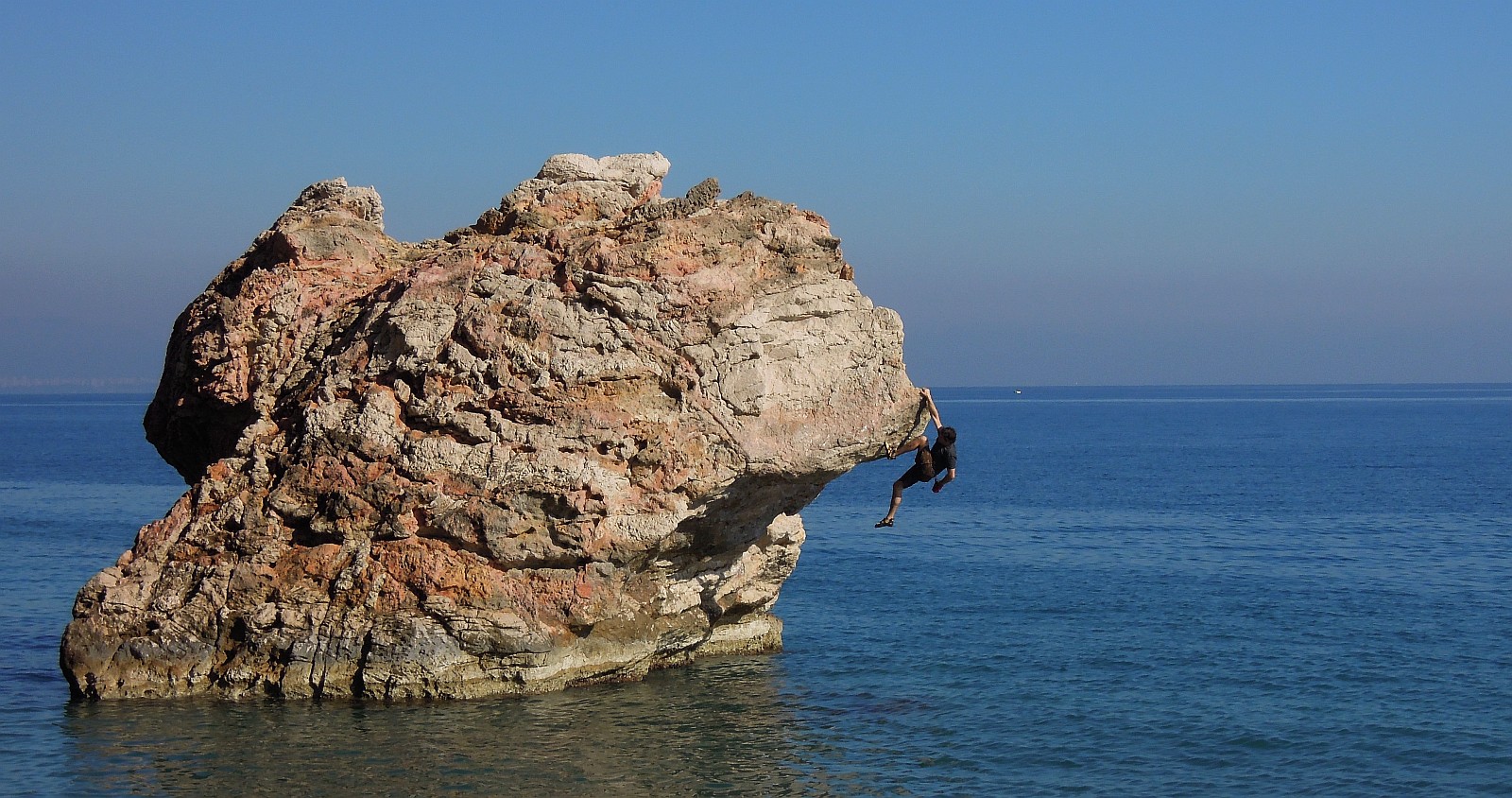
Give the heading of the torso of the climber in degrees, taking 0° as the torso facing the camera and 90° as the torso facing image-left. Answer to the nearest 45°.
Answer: approximately 90°
